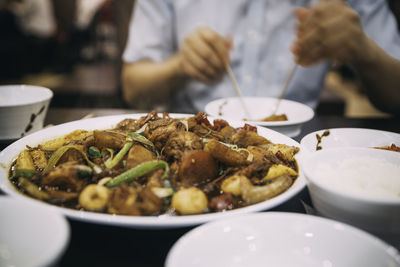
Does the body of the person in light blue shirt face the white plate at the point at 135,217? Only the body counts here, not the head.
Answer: yes

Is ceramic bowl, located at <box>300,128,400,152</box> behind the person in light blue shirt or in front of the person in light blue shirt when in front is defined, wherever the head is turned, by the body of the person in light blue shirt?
in front

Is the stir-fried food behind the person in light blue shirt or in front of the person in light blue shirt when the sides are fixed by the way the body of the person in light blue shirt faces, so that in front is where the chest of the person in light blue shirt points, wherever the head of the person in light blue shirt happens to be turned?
in front

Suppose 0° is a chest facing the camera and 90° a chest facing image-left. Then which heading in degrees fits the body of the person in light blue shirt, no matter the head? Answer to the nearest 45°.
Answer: approximately 0°

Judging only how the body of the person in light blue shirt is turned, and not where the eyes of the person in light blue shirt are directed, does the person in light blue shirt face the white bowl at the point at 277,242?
yes

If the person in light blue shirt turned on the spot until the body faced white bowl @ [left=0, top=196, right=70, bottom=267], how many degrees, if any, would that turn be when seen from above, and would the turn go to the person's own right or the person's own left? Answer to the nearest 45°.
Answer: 0° — they already face it
